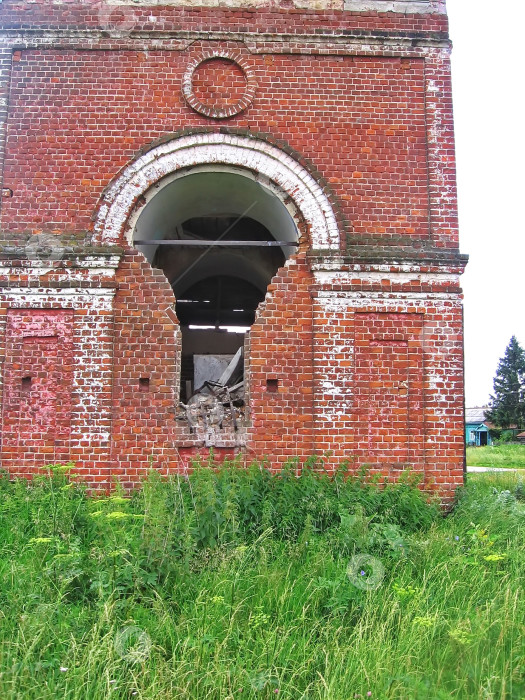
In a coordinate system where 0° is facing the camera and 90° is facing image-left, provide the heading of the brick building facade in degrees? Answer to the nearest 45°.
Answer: approximately 0°
